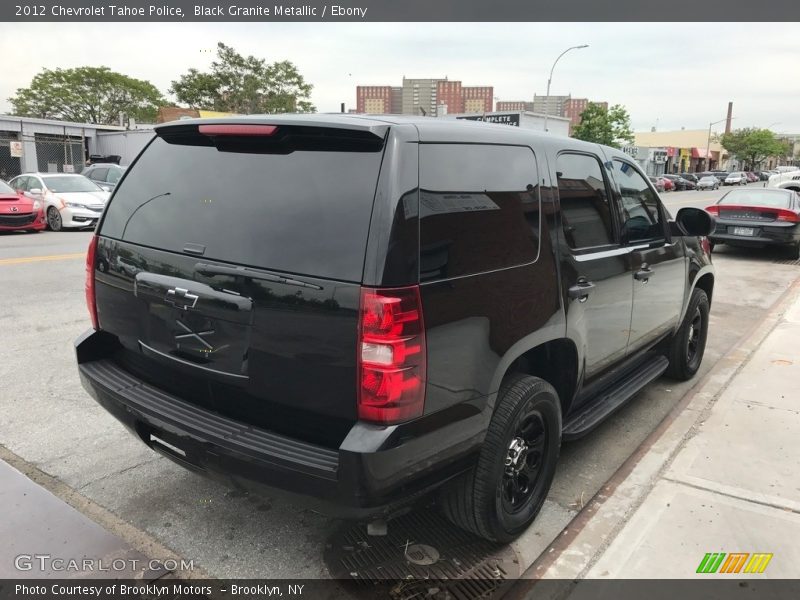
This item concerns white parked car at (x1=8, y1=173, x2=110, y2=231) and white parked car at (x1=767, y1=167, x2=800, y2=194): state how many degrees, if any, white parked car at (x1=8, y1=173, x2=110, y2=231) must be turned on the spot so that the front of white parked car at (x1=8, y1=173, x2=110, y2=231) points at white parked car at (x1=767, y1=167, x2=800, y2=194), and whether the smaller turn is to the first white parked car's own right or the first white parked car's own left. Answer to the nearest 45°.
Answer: approximately 45° to the first white parked car's own left

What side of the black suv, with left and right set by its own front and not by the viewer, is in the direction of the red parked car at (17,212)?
left

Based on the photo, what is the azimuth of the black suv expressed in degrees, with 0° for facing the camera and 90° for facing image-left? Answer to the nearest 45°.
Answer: approximately 225°

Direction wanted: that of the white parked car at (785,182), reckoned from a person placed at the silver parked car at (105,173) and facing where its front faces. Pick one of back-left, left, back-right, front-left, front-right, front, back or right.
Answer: front-left

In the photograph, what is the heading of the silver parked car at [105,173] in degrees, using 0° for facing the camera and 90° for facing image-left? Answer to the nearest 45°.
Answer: approximately 315°

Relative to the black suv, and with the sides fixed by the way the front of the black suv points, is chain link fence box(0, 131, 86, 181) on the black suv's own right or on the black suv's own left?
on the black suv's own left

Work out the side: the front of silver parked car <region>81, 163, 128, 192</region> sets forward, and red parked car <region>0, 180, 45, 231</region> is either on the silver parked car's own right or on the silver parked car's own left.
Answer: on the silver parked car's own right

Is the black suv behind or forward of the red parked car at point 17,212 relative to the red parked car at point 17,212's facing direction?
forward

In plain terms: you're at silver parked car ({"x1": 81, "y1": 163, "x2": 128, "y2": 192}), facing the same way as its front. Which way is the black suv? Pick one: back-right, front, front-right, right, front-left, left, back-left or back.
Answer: front-right

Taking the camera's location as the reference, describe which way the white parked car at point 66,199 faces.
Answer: facing the viewer and to the right of the viewer
